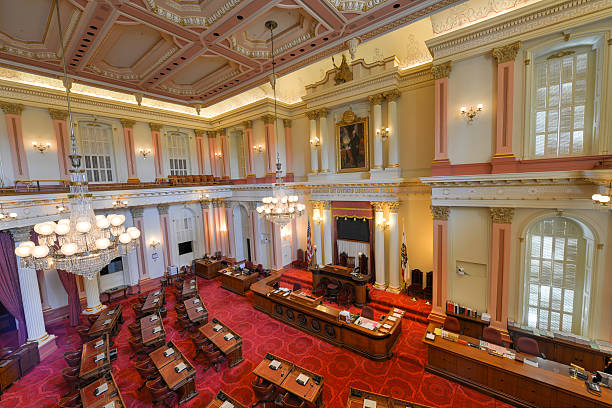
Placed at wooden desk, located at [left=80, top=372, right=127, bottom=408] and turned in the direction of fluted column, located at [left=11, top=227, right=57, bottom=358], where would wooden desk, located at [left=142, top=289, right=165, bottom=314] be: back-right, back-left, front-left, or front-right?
front-right

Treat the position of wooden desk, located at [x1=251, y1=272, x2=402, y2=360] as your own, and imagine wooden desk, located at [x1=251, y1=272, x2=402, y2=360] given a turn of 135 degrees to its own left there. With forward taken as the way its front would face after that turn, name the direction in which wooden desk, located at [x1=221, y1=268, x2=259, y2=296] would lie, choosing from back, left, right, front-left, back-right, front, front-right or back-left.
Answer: back-left

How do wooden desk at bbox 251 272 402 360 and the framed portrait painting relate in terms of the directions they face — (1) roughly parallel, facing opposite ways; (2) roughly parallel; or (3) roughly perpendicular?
roughly parallel

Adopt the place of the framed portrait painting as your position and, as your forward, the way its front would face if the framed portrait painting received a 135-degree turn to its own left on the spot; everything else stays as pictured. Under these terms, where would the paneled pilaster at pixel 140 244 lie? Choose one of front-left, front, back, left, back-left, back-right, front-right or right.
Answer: back

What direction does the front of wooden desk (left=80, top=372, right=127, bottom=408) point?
to the viewer's left

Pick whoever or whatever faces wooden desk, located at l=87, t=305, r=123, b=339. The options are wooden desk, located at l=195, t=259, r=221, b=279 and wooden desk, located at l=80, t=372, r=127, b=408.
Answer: wooden desk, located at l=195, t=259, r=221, b=279

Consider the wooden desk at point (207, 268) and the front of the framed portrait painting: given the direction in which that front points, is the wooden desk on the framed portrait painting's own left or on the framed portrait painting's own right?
on the framed portrait painting's own right

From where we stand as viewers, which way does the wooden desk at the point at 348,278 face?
facing the viewer and to the left of the viewer

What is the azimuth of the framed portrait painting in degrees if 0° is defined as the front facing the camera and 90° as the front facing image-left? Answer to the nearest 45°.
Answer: approximately 45°

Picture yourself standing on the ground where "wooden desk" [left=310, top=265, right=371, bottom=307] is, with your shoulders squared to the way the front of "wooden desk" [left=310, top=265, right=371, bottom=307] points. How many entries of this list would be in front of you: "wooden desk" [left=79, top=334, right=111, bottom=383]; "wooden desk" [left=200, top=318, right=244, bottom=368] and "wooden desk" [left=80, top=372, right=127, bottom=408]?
3

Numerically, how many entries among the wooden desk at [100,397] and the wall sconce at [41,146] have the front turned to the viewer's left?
1

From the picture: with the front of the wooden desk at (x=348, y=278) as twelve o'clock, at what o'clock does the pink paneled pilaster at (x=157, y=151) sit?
The pink paneled pilaster is roughly at 2 o'clock from the wooden desk.
